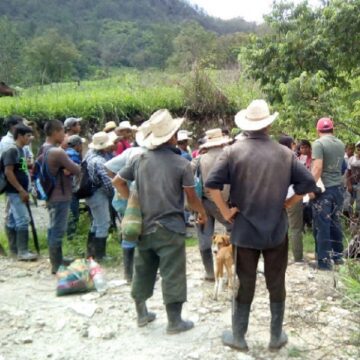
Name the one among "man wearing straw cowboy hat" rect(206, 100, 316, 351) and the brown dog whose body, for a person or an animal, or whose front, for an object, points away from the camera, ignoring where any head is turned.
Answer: the man wearing straw cowboy hat

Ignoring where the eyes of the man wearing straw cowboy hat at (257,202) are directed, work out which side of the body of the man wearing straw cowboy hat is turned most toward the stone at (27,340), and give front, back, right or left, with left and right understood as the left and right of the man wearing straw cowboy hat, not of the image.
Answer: left

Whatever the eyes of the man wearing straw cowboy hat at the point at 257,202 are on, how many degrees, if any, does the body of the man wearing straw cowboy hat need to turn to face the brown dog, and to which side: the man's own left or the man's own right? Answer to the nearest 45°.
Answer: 0° — they already face it

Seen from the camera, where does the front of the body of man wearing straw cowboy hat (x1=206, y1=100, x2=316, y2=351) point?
away from the camera

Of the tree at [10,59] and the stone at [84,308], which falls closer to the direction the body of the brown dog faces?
the stone

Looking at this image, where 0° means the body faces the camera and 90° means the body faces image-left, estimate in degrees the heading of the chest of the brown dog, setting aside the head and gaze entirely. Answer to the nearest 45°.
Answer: approximately 45°

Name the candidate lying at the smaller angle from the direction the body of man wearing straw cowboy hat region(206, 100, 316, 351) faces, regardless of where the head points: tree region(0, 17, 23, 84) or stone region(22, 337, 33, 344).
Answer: the tree
